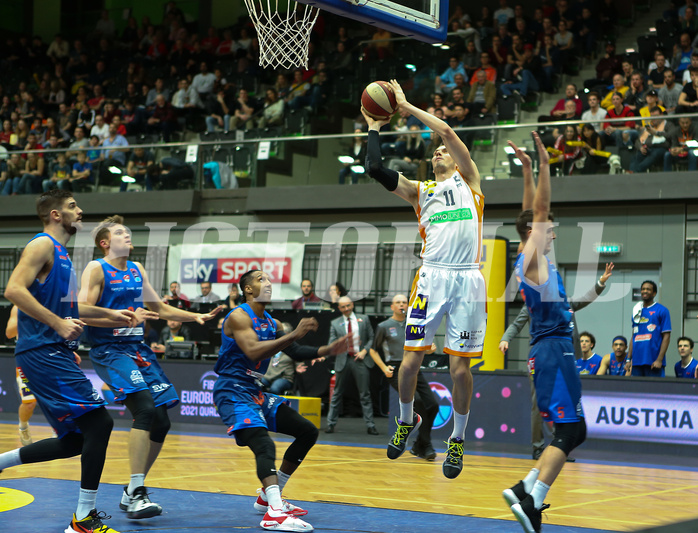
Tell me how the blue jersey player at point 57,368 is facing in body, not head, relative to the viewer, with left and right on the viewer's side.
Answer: facing to the right of the viewer

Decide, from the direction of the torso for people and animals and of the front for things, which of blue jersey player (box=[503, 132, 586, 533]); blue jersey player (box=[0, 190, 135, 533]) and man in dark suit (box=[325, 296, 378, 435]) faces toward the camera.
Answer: the man in dark suit

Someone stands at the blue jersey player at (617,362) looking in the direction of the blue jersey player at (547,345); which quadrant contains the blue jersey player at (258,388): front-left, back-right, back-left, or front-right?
front-right

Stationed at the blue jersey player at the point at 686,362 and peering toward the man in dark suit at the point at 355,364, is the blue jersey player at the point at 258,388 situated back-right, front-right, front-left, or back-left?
front-left

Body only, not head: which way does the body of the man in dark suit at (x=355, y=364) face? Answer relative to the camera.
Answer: toward the camera

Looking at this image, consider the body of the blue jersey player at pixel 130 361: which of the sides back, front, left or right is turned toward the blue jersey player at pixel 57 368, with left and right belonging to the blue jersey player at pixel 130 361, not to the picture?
right

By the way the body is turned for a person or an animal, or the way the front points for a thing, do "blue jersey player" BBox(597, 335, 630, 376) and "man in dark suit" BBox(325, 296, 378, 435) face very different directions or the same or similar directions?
same or similar directions

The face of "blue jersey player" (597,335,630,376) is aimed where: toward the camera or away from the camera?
toward the camera

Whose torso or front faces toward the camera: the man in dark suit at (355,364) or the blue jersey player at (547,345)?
the man in dark suit

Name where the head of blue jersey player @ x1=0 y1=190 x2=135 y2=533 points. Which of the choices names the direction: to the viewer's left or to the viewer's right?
to the viewer's right

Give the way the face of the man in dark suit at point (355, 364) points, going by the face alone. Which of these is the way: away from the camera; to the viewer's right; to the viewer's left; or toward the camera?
toward the camera

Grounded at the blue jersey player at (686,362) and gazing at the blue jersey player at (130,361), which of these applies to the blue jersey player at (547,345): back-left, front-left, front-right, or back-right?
front-left

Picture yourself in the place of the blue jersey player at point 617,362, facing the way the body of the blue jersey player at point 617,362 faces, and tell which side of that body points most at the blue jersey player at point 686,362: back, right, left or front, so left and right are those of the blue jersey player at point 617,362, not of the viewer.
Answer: left

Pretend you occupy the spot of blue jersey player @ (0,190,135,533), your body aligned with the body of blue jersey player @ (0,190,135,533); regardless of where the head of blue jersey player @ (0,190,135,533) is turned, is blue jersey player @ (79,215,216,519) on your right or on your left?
on your left
